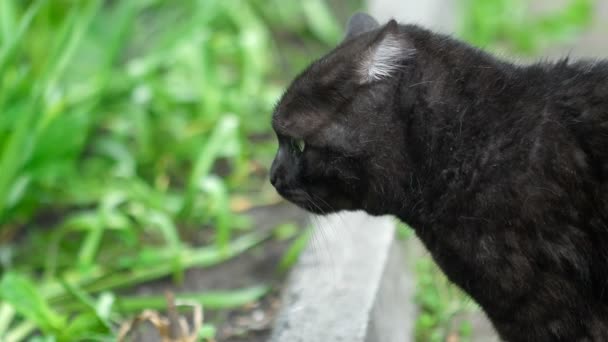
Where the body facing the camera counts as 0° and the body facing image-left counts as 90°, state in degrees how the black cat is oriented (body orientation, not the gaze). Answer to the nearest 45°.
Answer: approximately 90°
